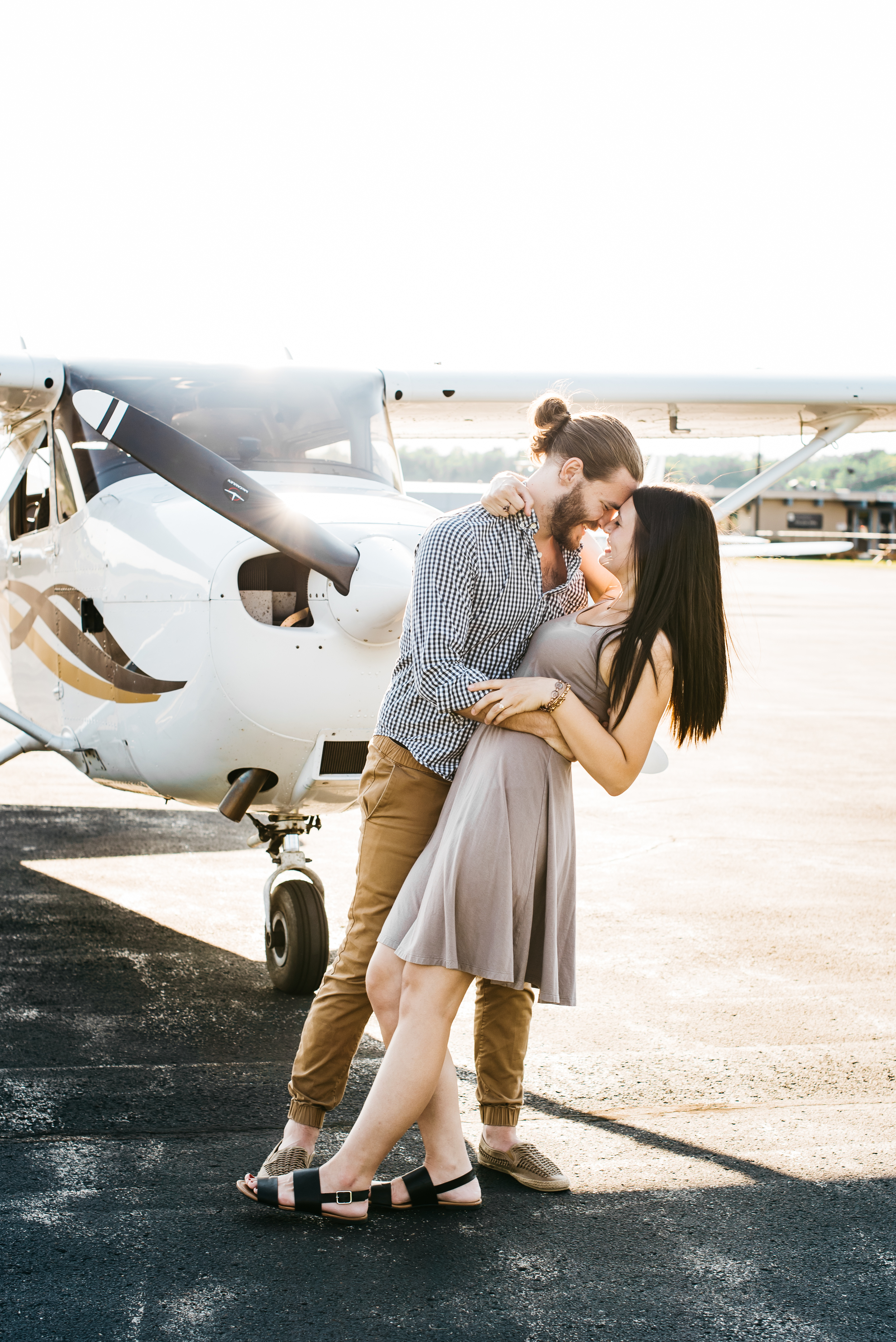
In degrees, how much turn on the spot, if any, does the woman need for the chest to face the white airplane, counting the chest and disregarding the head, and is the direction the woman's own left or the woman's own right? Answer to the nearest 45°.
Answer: approximately 45° to the woman's own right

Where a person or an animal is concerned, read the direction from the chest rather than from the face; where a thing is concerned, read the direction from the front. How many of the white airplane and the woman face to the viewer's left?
1

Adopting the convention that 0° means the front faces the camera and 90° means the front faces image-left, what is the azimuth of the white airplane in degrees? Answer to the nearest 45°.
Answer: approximately 315°

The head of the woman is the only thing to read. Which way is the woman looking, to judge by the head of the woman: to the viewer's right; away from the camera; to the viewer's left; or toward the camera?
to the viewer's left

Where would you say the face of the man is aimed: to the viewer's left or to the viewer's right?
to the viewer's right

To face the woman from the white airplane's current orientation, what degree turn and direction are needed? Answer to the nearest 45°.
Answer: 0° — it already faces them

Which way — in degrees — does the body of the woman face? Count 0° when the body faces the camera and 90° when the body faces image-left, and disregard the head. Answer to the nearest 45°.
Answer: approximately 90°
